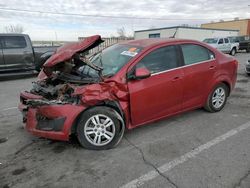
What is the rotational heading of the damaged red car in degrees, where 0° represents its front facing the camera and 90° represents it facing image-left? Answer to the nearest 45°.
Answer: approximately 45°

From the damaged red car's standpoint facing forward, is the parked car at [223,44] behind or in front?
behind

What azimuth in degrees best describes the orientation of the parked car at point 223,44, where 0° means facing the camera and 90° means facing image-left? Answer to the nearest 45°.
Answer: approximately 45°

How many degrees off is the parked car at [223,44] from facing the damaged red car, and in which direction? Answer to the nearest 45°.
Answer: approximately 45° to its left

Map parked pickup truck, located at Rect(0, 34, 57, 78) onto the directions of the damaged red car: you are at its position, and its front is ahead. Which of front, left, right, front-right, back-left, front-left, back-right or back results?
right

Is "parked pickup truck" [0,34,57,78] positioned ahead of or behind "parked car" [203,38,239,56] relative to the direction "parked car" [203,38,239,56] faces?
ahead

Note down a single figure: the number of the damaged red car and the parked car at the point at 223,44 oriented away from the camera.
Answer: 0
